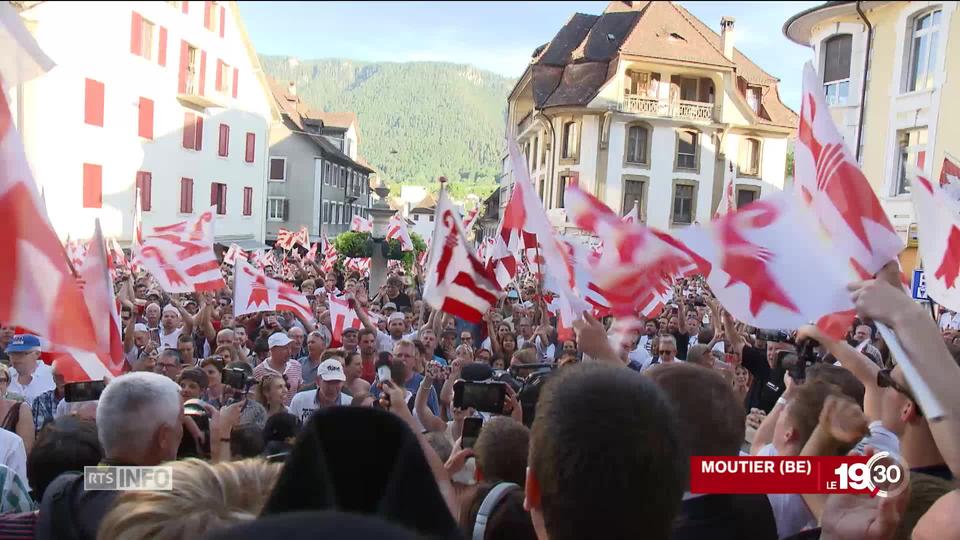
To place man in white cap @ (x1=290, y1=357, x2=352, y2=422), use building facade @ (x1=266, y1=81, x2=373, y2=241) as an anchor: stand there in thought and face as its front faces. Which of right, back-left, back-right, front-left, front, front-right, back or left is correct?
front-right

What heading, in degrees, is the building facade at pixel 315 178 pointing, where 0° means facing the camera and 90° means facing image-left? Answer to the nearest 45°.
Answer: approximately 315°

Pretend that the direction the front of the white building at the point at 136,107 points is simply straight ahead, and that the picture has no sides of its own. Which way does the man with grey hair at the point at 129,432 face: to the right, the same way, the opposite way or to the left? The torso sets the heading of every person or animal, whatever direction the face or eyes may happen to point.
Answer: to the left

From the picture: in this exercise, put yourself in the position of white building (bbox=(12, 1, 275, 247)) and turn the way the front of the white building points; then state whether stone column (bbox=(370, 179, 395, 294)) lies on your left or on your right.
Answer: on your left

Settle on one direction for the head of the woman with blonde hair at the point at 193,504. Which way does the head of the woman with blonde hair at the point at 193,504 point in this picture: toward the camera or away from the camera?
away from the camera

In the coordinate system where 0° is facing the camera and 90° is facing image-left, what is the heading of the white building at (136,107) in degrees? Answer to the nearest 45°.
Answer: approximately 315°

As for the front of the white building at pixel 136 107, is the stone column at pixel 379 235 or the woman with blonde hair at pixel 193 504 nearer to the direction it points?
the woman with blonde hair
